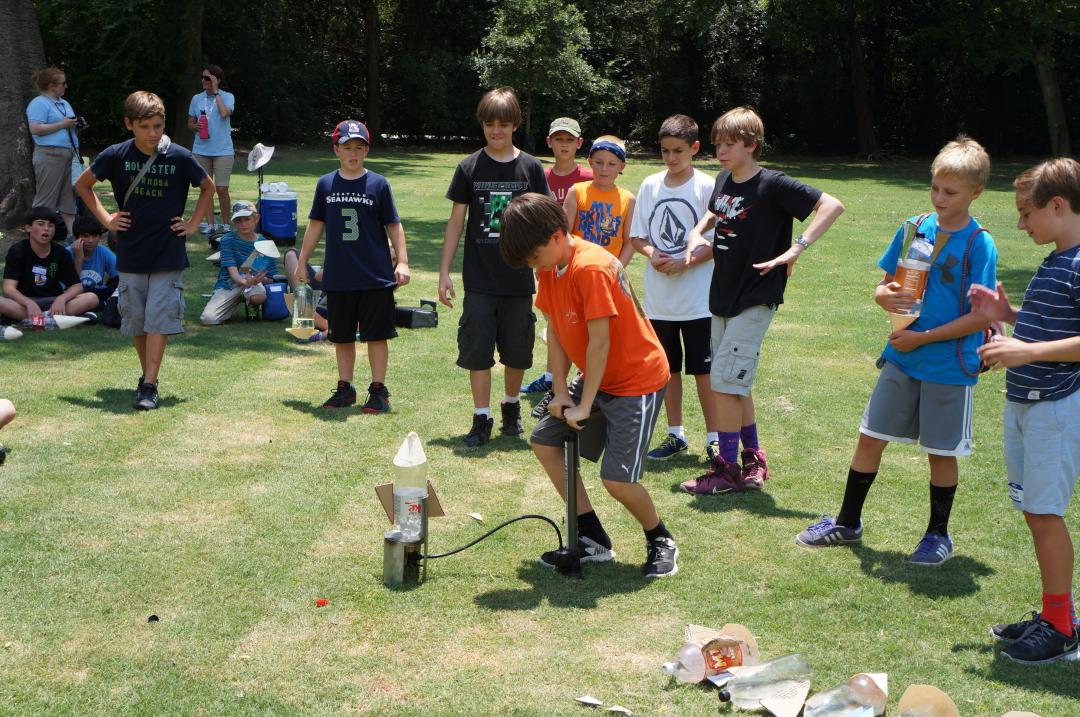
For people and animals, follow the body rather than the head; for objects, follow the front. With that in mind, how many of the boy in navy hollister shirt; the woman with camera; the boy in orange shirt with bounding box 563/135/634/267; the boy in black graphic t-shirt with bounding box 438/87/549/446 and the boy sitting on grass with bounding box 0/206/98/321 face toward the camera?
4

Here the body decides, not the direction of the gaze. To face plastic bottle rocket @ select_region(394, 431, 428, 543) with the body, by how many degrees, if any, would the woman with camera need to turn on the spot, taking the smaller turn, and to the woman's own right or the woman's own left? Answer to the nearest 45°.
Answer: approximately 90° to the woman's own right

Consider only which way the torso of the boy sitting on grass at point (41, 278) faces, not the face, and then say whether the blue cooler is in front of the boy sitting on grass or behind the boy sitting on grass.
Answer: behind

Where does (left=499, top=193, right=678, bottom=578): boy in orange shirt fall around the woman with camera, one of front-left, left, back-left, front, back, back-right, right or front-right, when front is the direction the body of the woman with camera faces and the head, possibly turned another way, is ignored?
right

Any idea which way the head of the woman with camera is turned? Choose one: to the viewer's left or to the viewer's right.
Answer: to the viewer's right

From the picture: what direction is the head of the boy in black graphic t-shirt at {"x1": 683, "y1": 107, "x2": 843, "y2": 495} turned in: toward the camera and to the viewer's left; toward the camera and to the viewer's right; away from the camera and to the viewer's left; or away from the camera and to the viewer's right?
toward the camera and to the viewer's left

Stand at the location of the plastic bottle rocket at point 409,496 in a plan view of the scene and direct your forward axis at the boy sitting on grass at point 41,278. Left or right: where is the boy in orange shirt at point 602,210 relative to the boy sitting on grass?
right

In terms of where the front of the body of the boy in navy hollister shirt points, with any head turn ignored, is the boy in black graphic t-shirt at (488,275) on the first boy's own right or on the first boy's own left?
on the first boy's own left

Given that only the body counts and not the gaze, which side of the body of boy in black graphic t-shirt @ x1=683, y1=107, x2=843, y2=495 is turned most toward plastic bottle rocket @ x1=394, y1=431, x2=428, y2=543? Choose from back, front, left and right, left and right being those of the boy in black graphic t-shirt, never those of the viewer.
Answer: front
